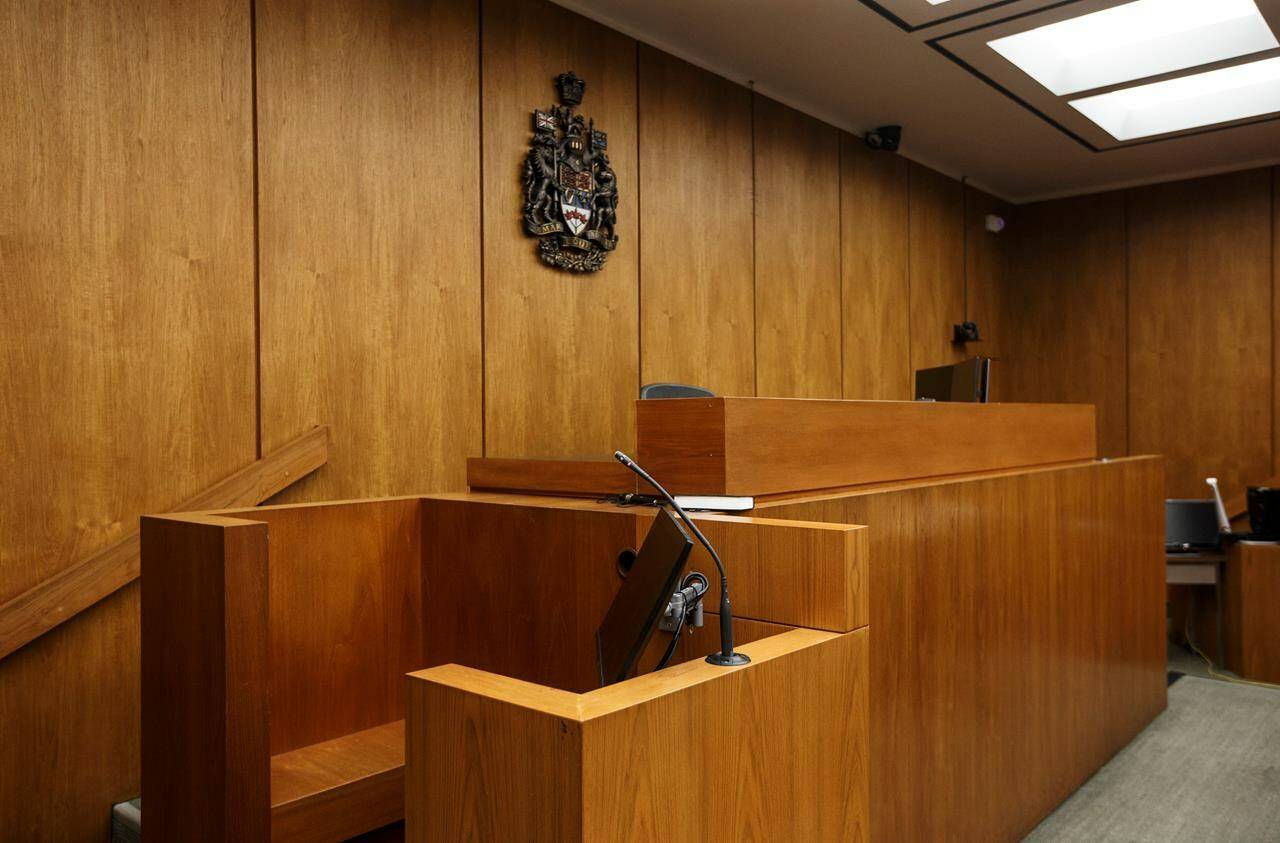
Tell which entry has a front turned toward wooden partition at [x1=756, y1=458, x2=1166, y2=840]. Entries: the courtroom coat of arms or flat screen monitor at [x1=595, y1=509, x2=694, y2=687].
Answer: the courtroom coat of arms

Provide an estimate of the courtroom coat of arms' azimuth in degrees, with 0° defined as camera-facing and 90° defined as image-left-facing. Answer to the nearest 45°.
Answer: approximately 315°

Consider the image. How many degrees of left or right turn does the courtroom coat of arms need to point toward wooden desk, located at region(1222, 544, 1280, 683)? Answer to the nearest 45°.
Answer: approximately 45° to its left

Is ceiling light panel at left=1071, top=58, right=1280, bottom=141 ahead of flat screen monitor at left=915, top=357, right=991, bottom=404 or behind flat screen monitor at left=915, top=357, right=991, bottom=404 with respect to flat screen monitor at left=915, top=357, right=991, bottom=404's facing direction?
behind

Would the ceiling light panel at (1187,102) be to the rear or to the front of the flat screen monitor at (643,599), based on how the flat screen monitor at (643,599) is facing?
to the rear

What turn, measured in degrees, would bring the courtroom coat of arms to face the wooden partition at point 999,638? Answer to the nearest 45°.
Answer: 0° — it already faces it

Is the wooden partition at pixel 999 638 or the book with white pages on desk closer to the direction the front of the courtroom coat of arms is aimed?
the wooden partition
